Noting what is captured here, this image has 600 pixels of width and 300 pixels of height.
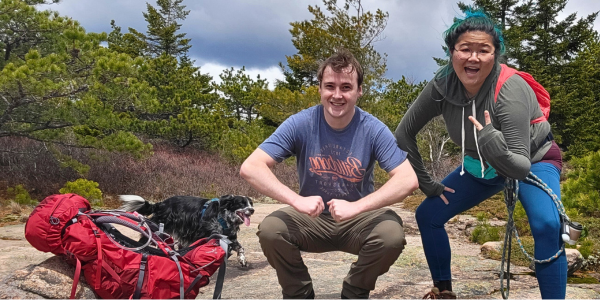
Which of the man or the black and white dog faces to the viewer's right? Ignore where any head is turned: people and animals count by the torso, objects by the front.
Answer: the black and white dog

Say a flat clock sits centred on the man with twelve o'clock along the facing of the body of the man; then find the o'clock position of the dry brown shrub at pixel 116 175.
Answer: The dry brown shrub is roughly at 5 o'clock from the man.

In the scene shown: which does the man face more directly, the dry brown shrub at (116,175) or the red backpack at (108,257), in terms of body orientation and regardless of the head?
the red backpack

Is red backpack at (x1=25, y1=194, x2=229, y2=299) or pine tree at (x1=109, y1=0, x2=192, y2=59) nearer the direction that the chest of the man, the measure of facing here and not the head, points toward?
the red backpack

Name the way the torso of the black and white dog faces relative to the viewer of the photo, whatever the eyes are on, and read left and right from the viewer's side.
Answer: facing to the right of the viewer

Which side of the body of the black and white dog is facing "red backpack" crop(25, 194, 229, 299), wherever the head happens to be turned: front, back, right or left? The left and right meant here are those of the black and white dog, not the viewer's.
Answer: right

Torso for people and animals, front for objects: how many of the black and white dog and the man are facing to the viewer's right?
1

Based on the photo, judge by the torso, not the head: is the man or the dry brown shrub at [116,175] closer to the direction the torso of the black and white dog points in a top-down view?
the man

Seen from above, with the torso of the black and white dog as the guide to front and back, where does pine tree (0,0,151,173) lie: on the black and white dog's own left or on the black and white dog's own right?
on the black and white dog's own left

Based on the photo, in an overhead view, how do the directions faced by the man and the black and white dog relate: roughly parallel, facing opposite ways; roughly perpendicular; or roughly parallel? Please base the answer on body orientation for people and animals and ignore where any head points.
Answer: roughly perpendicular

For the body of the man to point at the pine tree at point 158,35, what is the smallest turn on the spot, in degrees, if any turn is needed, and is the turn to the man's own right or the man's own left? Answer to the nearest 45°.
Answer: approximately 135° to the man's own right
